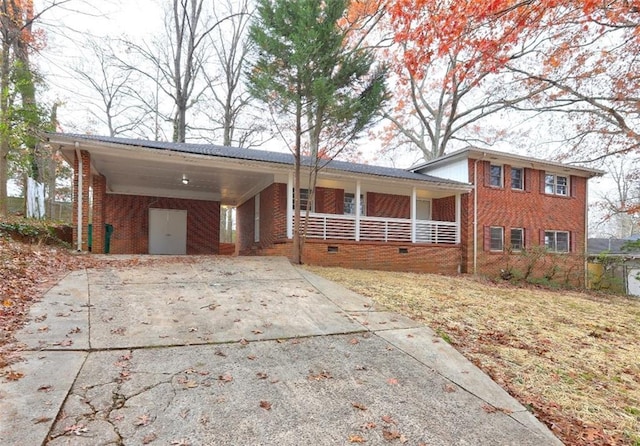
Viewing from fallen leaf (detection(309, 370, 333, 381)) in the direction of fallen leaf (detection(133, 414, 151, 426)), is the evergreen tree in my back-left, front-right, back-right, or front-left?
back-right

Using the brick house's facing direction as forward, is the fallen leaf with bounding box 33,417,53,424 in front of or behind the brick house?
in front

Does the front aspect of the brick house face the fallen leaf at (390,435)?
yes

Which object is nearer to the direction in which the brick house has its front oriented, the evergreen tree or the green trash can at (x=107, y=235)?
the evergreen tree

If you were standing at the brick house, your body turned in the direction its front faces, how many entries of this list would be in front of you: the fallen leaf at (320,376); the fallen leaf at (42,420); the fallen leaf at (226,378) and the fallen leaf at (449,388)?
4

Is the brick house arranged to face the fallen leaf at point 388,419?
yes

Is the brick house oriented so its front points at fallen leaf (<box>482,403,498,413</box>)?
yes

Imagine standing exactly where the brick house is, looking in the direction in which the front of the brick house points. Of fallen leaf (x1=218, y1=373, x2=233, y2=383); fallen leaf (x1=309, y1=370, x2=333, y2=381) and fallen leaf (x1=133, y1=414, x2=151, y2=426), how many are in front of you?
3

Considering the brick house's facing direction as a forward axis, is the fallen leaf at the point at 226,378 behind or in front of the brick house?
in front

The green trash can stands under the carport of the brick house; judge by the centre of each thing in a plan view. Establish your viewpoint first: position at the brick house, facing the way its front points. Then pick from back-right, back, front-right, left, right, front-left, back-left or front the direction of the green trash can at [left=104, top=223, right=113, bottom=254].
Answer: right

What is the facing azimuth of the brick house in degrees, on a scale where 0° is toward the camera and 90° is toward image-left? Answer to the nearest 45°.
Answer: approximately 0°
